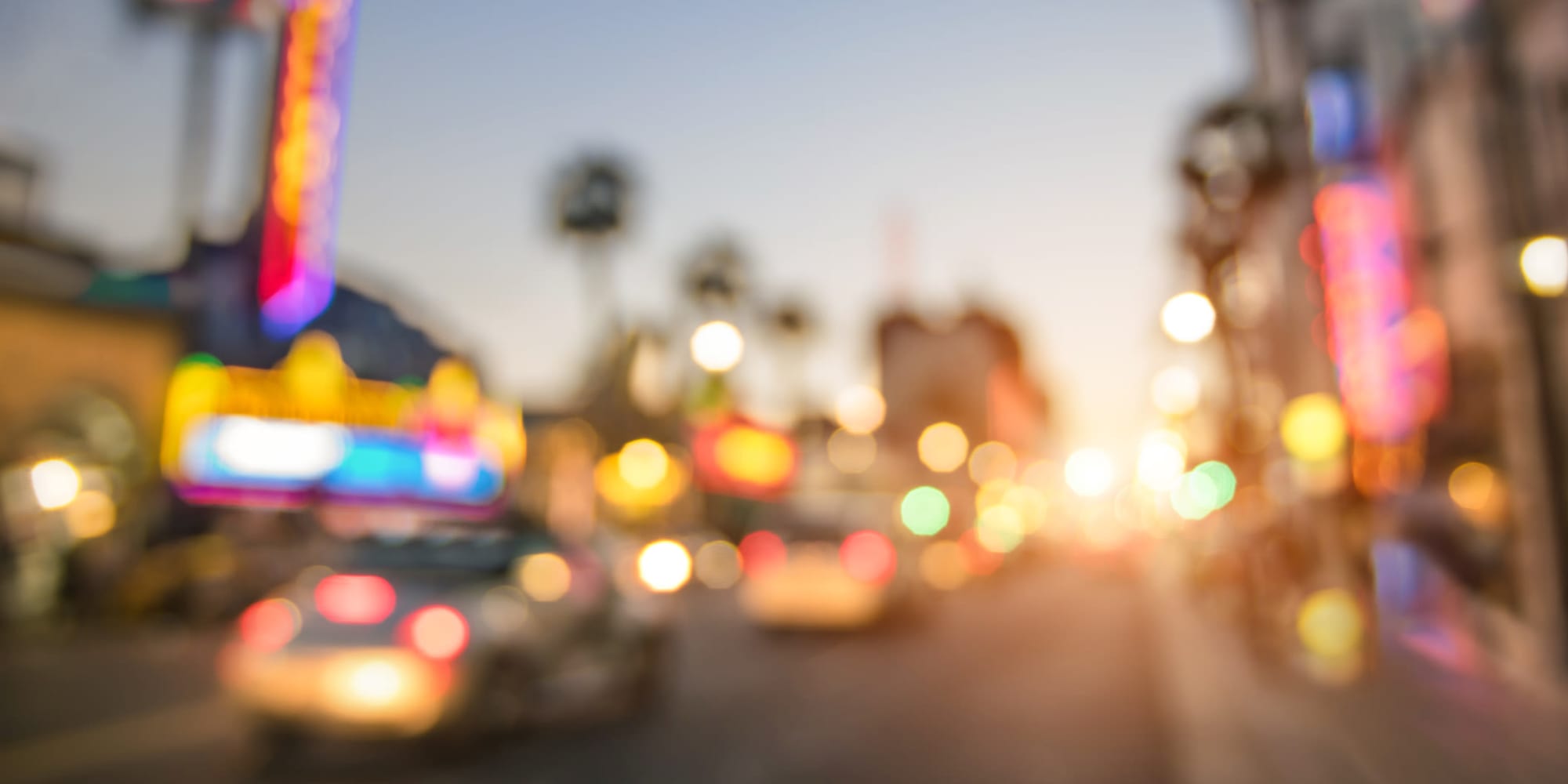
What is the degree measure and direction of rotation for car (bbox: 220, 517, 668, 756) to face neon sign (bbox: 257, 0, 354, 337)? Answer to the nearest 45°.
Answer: approximately 45° to its left

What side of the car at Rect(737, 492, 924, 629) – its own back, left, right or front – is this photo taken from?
back

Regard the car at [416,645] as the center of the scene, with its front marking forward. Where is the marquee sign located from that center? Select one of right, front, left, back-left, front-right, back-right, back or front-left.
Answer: front-left

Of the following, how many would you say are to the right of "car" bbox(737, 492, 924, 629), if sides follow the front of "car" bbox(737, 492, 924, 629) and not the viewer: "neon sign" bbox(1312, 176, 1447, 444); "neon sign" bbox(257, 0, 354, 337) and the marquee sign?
1

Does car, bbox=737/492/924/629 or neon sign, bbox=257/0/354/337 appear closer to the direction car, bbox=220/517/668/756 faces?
the car

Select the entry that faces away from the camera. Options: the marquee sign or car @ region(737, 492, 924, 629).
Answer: the car

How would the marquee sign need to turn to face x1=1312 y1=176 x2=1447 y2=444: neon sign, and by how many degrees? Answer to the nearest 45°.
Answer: approximately 45° to its left

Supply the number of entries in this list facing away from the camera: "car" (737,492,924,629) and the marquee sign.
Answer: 1

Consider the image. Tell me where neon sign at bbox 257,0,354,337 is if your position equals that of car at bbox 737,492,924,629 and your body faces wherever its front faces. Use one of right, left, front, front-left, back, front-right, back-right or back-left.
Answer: left

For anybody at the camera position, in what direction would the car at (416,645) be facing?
facing away from the viewer and to the right of the viewer
